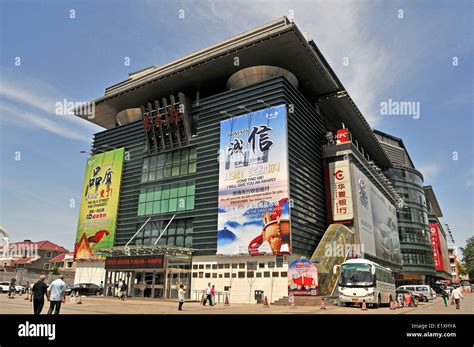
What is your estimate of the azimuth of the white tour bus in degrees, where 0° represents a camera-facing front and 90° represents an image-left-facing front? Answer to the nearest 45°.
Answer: approximately 45°

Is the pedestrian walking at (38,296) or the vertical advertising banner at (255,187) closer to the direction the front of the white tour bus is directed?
the pedestrian walking

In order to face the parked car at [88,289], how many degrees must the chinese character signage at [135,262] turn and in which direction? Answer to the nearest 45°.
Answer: approximately 135° to its right

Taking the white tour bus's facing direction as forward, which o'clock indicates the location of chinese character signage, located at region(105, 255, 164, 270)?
The chinese character signage is roughly at 2 o'clock from the white tour bus.

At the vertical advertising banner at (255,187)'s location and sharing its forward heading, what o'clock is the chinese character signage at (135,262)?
The chinese character signage is roughly at 2 o'clock from the vertical advertising banner.

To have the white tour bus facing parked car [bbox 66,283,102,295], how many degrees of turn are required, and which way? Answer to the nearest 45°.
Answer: approximately 45° to its right

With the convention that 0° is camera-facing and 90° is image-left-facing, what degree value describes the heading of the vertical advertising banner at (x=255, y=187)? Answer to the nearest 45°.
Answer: approximately 45°

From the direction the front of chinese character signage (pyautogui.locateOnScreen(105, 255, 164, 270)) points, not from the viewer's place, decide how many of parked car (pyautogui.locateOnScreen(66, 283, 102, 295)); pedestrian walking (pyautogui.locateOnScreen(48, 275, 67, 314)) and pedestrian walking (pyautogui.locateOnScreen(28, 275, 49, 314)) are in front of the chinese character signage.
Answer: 2
